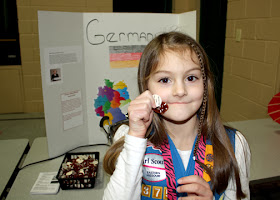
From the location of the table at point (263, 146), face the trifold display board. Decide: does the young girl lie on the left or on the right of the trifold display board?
left

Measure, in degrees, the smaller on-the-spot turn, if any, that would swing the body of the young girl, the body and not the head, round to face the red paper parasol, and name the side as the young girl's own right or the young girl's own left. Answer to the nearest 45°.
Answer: approximately 135° to the young girl's own left

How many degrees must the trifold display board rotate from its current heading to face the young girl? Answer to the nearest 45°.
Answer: approximately 45° to its left

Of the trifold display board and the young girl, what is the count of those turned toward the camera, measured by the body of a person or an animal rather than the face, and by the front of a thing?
2

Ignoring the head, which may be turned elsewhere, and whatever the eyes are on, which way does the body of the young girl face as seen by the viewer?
toward the camera

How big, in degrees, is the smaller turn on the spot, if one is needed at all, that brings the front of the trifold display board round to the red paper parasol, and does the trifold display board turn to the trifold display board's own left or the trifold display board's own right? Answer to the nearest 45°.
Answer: approximately 90° to the trifold display board's own left
